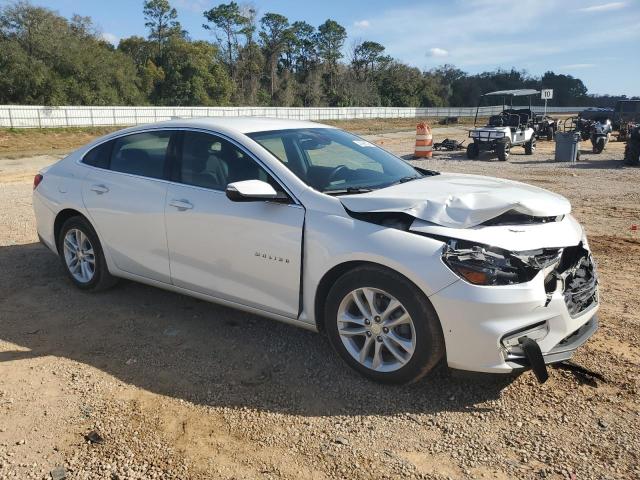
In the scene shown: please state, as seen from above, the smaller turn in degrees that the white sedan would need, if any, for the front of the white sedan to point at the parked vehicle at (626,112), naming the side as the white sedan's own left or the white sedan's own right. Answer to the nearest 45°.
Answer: approximately 90° to the white sedan's own left

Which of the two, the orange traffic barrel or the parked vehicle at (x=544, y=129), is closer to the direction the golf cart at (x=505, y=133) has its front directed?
the orange traffic barrel

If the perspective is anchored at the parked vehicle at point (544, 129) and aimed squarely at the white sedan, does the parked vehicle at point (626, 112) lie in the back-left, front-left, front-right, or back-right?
back-left

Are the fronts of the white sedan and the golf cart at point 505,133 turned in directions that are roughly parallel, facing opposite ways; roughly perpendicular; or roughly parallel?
roughly perpendicular

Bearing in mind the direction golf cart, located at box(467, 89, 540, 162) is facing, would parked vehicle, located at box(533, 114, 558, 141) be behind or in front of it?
behind

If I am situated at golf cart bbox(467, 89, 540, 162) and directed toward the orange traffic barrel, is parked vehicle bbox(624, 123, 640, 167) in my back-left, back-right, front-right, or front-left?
back-left

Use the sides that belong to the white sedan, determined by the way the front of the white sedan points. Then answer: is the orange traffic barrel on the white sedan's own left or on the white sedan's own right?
on the white sedan's own left

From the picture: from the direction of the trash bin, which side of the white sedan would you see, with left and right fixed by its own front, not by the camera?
left

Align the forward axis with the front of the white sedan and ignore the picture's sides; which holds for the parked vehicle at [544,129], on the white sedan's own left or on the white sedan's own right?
on the white sedan's own left

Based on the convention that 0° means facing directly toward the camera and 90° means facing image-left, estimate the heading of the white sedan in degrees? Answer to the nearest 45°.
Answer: approximately 315°

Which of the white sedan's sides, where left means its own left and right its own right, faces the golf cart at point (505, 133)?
left

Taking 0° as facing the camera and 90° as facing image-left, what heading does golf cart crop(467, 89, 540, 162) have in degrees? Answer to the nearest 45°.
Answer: approximately 45°
